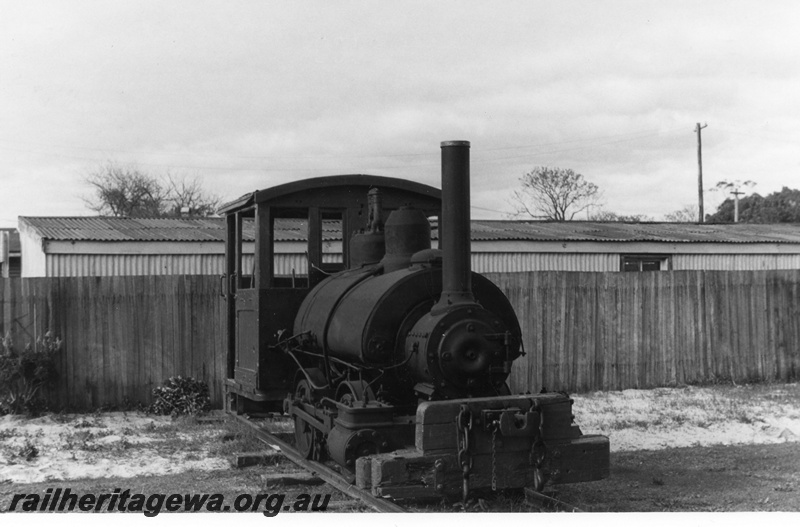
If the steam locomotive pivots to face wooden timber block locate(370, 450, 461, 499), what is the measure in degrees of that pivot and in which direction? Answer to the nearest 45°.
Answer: approximately 45° to its right

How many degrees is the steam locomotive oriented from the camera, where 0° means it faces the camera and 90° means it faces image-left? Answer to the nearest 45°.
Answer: approximately 315°

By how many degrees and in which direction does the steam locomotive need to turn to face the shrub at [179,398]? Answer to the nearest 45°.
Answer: approximately 180°

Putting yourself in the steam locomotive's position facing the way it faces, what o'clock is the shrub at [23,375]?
The shrub is roughly at 6 o'clock from the steam locomotive.

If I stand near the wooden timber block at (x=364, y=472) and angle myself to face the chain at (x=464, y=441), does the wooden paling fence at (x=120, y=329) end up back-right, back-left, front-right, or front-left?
back-left

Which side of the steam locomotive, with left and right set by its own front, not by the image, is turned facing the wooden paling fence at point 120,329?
back

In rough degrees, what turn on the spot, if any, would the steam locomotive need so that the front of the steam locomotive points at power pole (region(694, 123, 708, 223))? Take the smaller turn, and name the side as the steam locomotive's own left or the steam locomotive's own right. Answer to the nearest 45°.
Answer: approximately 135° to the steam locomotive's own left

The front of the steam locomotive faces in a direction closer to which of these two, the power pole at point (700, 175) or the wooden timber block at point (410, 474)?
the wooden timber block
